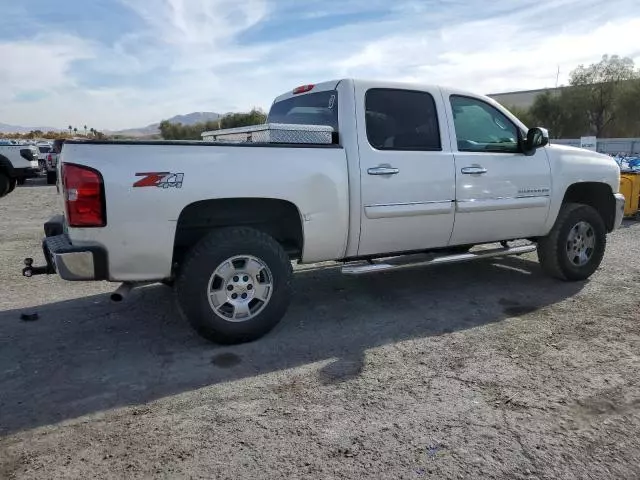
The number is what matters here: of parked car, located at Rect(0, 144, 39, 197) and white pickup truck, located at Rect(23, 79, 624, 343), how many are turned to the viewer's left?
0

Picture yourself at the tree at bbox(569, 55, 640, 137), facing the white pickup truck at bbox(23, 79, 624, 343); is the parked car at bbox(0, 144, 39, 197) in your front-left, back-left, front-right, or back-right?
front-right

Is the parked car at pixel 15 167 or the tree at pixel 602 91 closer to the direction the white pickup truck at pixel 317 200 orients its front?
the tree

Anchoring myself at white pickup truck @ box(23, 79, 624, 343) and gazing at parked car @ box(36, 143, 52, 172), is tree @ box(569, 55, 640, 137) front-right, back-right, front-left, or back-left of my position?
front-right

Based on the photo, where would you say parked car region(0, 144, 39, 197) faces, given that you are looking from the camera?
facing the viewer and to the right of the viewer

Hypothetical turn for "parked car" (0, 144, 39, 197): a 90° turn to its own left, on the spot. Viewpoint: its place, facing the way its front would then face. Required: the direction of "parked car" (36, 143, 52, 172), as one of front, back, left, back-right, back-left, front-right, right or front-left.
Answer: front-left

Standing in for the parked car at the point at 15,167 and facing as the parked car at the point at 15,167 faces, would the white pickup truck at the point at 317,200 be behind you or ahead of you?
ahead

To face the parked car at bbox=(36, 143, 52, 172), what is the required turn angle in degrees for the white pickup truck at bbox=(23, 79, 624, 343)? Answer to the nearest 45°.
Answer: approximately 90° to its left

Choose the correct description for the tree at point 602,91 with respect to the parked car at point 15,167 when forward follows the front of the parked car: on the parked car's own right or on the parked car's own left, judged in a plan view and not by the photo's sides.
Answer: on the parked car's own left

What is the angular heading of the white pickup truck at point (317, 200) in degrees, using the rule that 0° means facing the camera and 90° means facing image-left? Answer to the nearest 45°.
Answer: approximately 225°
